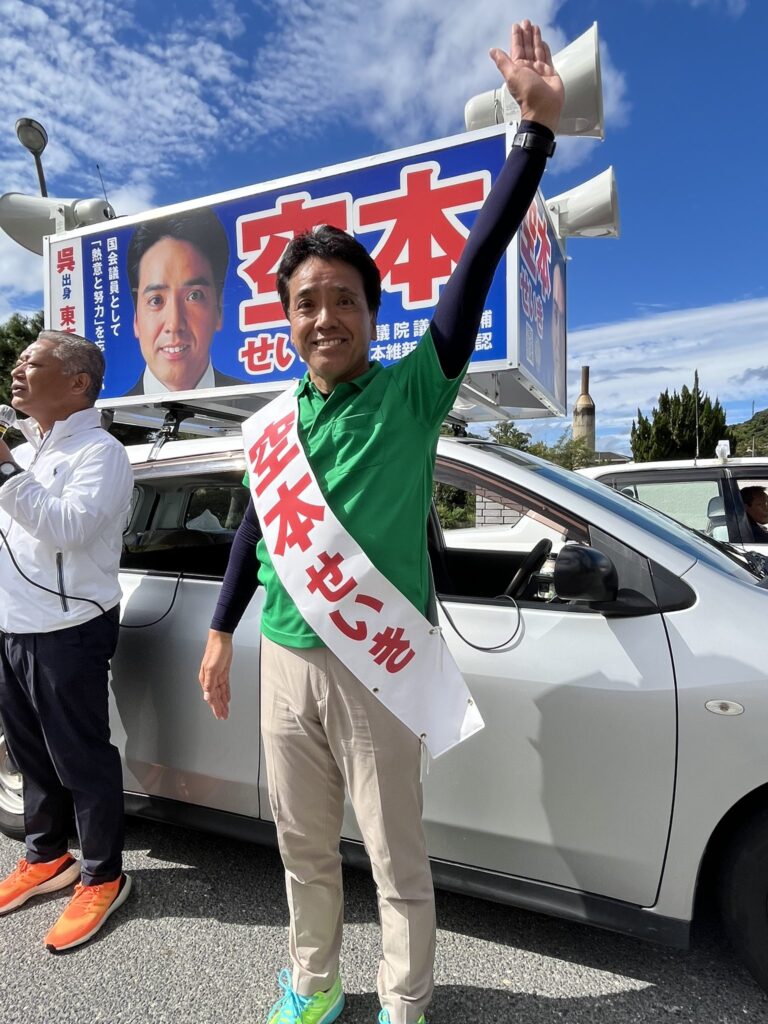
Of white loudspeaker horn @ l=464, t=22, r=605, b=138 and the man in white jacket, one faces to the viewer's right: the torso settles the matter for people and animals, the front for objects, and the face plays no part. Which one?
the white loudspeaker horn

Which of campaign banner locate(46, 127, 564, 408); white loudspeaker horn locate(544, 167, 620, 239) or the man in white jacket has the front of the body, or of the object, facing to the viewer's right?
the white loudspeaker horn

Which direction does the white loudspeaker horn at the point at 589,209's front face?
to the viewer's right

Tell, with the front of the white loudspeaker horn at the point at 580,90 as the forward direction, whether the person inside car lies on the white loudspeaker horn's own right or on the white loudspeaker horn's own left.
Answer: on the white loudspeaker horn's own left

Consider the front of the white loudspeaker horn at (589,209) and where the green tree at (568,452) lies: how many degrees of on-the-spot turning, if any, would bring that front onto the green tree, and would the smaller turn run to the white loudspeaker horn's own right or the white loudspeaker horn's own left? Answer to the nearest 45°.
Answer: approximately 90° to the white loudspeaker horn's own left

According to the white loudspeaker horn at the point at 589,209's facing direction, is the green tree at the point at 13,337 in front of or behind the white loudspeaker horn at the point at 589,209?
behind

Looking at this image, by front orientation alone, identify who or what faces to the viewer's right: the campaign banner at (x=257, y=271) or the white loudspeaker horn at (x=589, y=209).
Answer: the white loudspeaker horn

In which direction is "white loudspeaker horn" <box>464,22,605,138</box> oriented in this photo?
to the viewer's right

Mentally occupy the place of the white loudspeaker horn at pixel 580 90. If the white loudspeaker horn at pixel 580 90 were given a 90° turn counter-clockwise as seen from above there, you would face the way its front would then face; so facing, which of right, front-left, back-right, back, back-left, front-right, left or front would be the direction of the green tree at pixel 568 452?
front

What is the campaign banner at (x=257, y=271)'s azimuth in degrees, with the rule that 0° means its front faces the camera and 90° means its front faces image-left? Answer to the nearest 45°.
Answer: approximately 45°

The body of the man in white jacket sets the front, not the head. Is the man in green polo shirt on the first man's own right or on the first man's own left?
on the first man's own left

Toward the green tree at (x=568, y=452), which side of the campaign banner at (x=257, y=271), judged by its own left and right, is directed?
back
